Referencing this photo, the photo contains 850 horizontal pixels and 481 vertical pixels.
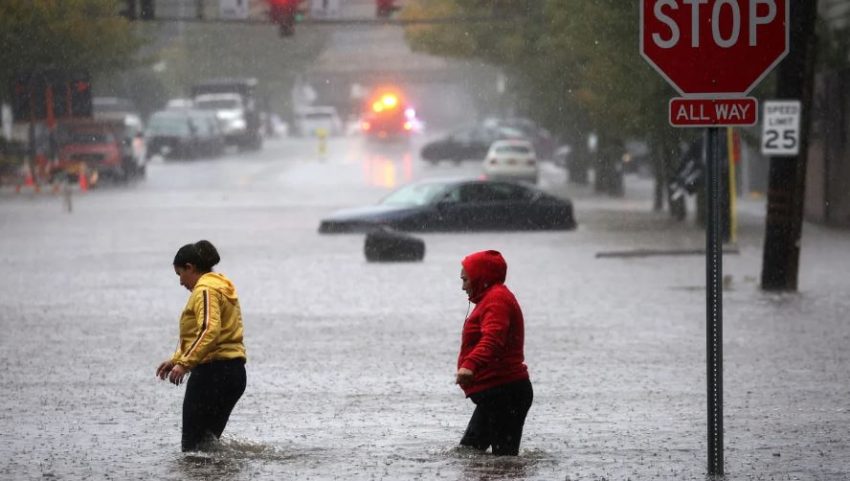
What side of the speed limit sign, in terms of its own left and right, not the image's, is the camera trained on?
front

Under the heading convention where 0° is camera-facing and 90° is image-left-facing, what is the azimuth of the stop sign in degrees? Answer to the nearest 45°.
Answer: approximately 0°

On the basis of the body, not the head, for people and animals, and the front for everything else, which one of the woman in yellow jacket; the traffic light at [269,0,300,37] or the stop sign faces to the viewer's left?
the woman in yellow jacket

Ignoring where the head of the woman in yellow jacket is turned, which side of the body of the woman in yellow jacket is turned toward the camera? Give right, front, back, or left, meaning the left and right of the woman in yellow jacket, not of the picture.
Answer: left

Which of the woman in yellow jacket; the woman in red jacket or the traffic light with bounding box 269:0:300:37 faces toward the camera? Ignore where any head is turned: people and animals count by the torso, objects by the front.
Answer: the traffic light

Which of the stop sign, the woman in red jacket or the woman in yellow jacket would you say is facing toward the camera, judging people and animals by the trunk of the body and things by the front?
the stop sign

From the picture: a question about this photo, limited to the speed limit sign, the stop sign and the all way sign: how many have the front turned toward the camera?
3

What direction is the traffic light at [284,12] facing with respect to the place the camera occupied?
facing the viewer

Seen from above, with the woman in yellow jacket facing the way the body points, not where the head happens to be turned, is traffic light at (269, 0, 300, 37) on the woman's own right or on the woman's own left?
on the woman's own right

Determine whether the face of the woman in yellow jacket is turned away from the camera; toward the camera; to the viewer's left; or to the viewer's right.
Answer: to the viewer's left

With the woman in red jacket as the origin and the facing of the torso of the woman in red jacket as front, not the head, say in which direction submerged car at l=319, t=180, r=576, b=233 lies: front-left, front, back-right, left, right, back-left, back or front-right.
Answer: right

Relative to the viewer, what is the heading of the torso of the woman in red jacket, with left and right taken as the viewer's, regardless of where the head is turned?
facing to the left of the viewer

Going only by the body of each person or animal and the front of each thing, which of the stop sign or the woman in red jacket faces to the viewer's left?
the woman in red jacket

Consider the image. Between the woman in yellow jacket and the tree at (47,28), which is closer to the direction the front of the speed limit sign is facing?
the woman in yellow jacket

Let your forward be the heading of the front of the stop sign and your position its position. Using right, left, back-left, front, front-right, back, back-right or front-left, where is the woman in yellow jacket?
right

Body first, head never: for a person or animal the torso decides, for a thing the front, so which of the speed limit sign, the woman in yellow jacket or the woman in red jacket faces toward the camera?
the speed limit sign

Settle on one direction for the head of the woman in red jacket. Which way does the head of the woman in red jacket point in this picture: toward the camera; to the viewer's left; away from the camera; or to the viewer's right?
to the viewer's left

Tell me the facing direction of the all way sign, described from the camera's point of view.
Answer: facing the viewer
